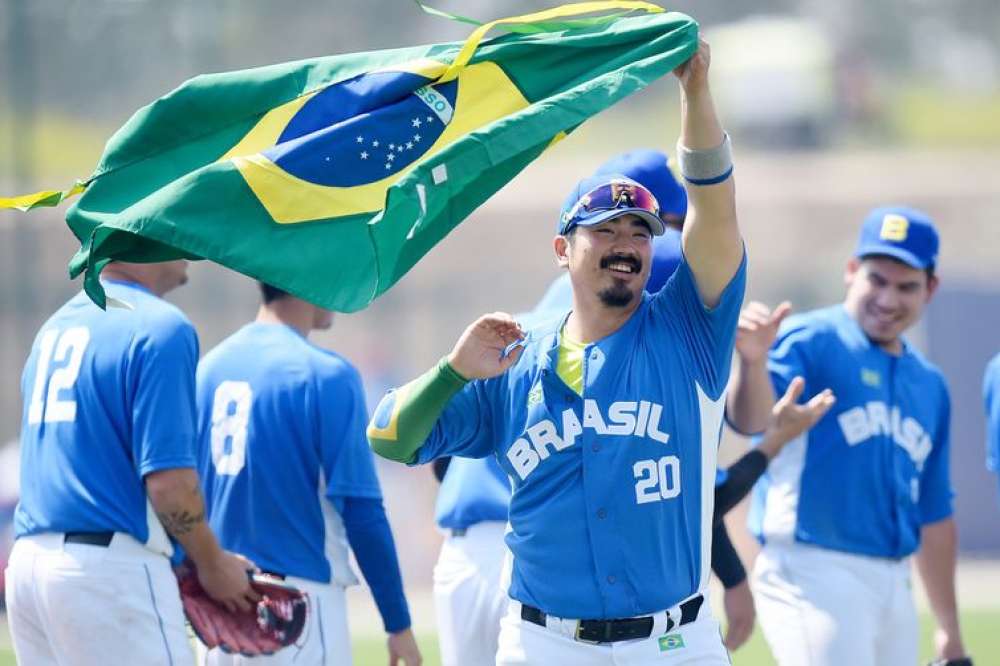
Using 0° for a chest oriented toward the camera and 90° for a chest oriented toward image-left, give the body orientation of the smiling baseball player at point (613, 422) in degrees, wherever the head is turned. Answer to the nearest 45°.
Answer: approximately 0°
